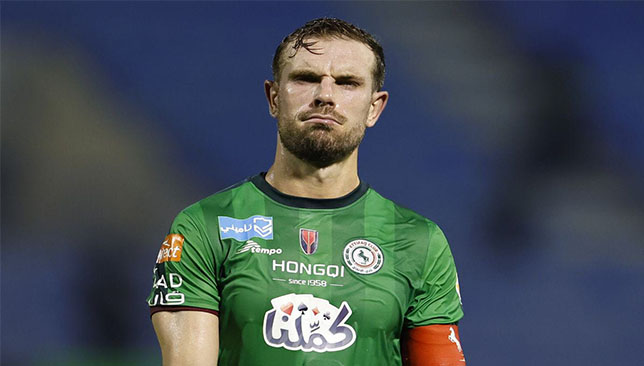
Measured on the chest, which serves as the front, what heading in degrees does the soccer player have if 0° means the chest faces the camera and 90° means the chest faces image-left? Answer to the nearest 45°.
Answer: approximately 0°
